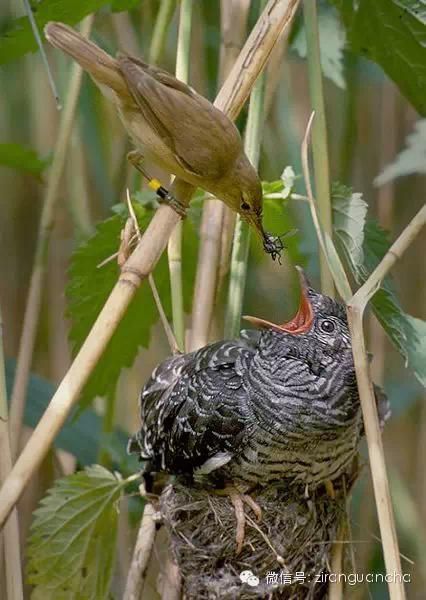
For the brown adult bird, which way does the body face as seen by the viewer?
to the viewer's right

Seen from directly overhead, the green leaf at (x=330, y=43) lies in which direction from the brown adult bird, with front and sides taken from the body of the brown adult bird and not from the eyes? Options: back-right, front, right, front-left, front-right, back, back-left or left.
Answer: front-left

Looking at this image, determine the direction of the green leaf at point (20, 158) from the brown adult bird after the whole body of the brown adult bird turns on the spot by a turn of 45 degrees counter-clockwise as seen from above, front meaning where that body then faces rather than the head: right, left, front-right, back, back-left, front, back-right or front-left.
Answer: left
